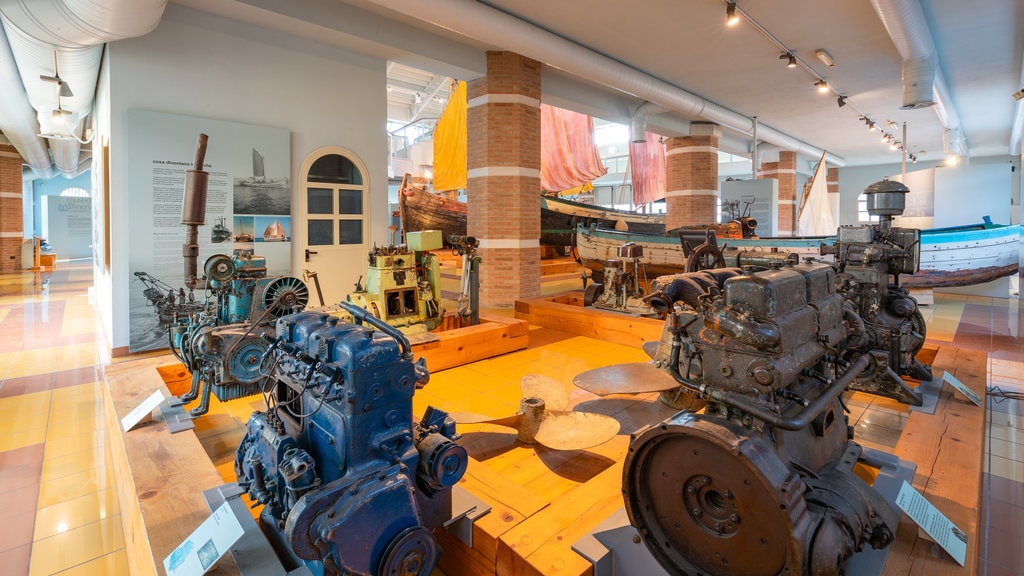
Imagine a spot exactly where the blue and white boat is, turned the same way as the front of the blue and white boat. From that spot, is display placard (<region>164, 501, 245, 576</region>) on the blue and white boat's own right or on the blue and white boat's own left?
on the blue and white boat's own right

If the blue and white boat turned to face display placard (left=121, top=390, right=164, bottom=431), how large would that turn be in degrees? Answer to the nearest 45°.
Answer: approximately 135° to its right

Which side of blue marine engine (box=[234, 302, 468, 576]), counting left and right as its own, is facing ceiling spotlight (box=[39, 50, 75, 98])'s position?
back

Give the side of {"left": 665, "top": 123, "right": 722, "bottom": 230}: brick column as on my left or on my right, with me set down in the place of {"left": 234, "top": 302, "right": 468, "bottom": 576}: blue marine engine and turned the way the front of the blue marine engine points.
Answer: on my left

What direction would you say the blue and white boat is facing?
to the viewer's right

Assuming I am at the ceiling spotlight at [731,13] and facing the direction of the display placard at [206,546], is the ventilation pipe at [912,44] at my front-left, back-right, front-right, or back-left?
back-left

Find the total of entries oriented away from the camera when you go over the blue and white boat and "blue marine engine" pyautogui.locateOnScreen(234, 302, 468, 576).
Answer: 0

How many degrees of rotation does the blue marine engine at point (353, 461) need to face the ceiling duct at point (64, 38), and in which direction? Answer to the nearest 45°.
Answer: approximately 180°

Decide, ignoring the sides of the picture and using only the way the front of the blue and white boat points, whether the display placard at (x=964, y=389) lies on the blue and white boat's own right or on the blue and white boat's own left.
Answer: on the blue and white boat's own right
